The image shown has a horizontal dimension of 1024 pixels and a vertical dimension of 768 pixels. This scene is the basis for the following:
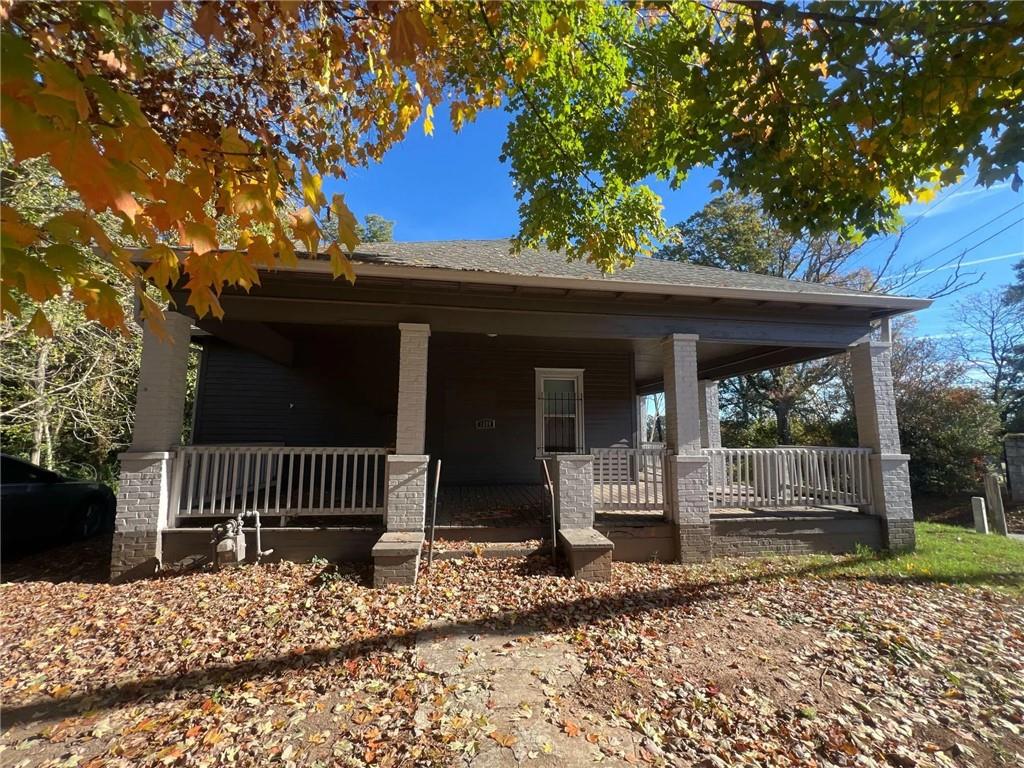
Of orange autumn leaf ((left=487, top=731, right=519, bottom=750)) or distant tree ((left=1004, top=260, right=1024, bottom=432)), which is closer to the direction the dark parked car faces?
the distant tree

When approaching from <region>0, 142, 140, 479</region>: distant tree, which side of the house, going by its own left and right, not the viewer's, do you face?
right

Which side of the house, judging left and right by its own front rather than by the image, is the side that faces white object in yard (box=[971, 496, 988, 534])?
left

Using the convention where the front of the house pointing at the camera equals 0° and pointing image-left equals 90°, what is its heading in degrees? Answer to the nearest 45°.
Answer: approximately 0°

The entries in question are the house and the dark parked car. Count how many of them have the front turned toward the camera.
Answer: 1

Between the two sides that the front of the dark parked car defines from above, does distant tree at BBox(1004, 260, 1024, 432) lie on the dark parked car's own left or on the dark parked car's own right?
on the dark parked car's own right

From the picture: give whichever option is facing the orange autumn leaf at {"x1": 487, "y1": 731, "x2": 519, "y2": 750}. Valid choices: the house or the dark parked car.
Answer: the house

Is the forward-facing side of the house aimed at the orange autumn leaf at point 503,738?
yes
